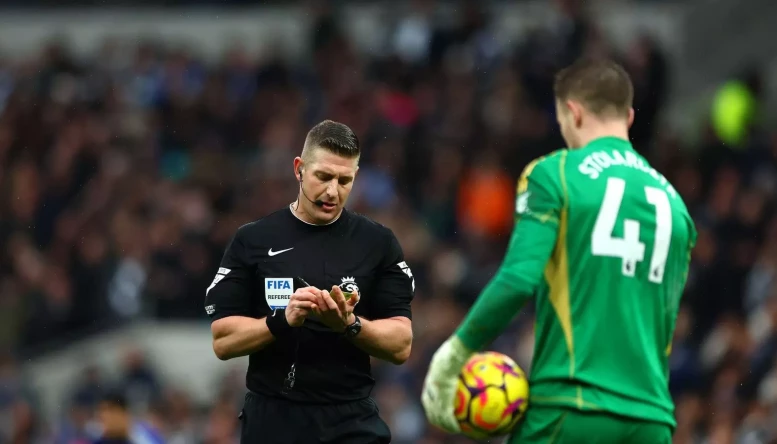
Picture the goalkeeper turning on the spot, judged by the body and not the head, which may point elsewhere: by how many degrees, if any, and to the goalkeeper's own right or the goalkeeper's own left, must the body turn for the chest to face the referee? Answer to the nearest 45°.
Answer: approximately 45° to the goalkeeper's own left

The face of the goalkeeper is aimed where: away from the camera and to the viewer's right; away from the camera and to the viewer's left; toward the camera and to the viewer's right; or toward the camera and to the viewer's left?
away from the camera and to the viewer's left

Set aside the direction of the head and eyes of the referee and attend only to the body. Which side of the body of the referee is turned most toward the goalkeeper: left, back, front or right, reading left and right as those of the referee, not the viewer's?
front

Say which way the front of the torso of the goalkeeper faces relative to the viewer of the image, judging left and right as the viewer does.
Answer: facing away from the viewer and to the left of the viewer

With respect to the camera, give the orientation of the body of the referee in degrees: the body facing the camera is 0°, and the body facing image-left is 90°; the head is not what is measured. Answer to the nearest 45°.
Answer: approximately 0°

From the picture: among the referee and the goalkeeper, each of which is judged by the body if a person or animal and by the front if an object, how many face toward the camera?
1
